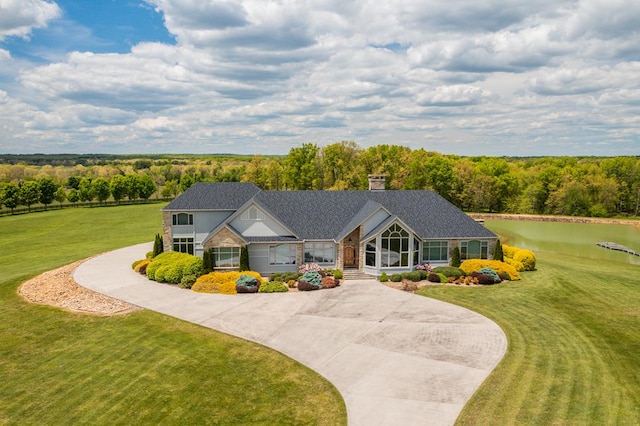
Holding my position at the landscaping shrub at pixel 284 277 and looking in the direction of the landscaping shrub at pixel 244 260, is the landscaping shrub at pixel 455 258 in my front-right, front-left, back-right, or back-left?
back-right

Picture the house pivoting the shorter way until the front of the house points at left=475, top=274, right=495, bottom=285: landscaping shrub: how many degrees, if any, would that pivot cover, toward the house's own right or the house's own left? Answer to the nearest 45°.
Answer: approximately 90° to the house's own left

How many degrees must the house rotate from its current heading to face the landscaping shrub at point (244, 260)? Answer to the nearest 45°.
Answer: approximately 45° to its right

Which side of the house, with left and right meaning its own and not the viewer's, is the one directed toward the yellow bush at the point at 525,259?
left

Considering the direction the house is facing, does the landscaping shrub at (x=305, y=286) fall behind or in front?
in front

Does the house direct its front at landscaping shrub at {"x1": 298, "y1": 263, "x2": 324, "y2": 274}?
yes

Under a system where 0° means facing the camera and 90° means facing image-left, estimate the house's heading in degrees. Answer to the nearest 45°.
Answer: approximately 0°

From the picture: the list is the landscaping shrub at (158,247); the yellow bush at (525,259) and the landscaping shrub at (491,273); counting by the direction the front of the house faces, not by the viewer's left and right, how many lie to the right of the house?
1

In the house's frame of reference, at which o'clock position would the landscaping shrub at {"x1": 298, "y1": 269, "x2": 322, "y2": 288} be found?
The landscaping shrub is roughly at 12 o'clock from the house.
